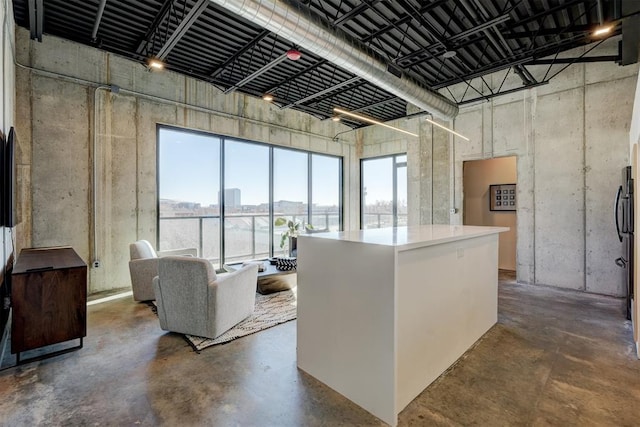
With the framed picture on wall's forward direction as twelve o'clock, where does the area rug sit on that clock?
The area rug is roughly at 1 o'clock from the framed picture on wall.

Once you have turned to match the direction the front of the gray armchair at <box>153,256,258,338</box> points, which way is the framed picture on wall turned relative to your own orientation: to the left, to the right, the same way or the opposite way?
the opposite way

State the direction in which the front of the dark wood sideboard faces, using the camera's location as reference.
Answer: facing to the right of the viewer

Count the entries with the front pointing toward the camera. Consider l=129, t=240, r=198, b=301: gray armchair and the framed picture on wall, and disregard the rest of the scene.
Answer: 1

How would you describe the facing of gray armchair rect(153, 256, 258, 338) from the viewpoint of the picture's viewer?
facing away from the viewer and to the right of the viewer

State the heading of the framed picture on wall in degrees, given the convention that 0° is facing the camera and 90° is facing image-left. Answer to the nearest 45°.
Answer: approximately 0°

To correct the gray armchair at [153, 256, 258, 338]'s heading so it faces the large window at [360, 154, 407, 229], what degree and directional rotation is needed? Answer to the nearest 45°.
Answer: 0° — it already faces it

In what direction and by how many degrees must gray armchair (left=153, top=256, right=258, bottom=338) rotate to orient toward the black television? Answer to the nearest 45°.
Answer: approximately 135° to its left

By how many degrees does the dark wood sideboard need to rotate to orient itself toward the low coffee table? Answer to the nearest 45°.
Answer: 0° — it already faces it

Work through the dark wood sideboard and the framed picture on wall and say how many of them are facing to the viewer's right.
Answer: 1

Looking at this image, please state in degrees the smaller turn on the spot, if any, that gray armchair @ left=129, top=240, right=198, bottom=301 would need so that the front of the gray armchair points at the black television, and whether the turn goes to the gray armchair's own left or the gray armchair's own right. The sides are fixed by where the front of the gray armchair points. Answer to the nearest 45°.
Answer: approximately 180°
